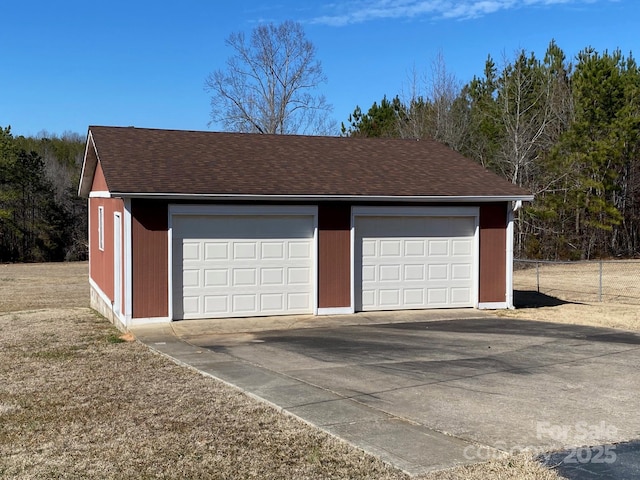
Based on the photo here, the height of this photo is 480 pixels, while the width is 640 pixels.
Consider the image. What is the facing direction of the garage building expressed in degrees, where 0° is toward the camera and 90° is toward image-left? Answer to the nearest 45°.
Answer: approximately 0°

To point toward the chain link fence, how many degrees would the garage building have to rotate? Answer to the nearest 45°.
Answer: approximately 135° to its left
